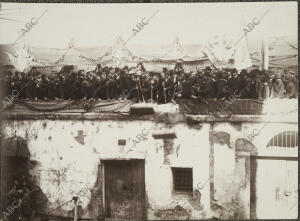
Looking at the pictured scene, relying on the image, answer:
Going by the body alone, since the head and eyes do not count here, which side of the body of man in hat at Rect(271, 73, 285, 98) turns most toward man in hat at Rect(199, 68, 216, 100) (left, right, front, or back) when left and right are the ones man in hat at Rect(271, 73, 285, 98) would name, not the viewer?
right

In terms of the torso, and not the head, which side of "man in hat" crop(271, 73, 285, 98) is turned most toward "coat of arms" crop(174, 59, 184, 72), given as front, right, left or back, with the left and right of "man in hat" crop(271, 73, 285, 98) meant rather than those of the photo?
right

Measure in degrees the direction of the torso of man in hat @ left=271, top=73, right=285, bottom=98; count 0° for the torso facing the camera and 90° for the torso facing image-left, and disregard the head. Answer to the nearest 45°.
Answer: approximately 0°

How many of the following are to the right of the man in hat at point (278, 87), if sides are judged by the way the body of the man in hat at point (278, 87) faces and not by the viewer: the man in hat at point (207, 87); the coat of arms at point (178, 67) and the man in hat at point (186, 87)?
3
